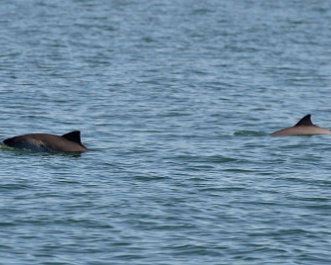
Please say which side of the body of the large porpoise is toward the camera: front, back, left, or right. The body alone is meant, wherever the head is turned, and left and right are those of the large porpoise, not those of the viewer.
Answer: left

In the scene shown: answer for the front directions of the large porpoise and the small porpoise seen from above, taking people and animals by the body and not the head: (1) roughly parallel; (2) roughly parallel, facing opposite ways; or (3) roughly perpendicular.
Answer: roughly parallel

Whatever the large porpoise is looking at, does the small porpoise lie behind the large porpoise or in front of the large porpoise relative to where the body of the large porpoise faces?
behind

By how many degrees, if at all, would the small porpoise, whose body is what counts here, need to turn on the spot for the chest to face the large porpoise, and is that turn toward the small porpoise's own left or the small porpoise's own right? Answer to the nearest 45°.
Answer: approximately 45° to the small porpoise's own left

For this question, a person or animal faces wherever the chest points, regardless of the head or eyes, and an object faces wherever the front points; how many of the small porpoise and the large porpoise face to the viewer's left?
2

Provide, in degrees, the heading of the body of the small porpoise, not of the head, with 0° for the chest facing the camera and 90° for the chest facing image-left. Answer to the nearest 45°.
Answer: approximately 90°
